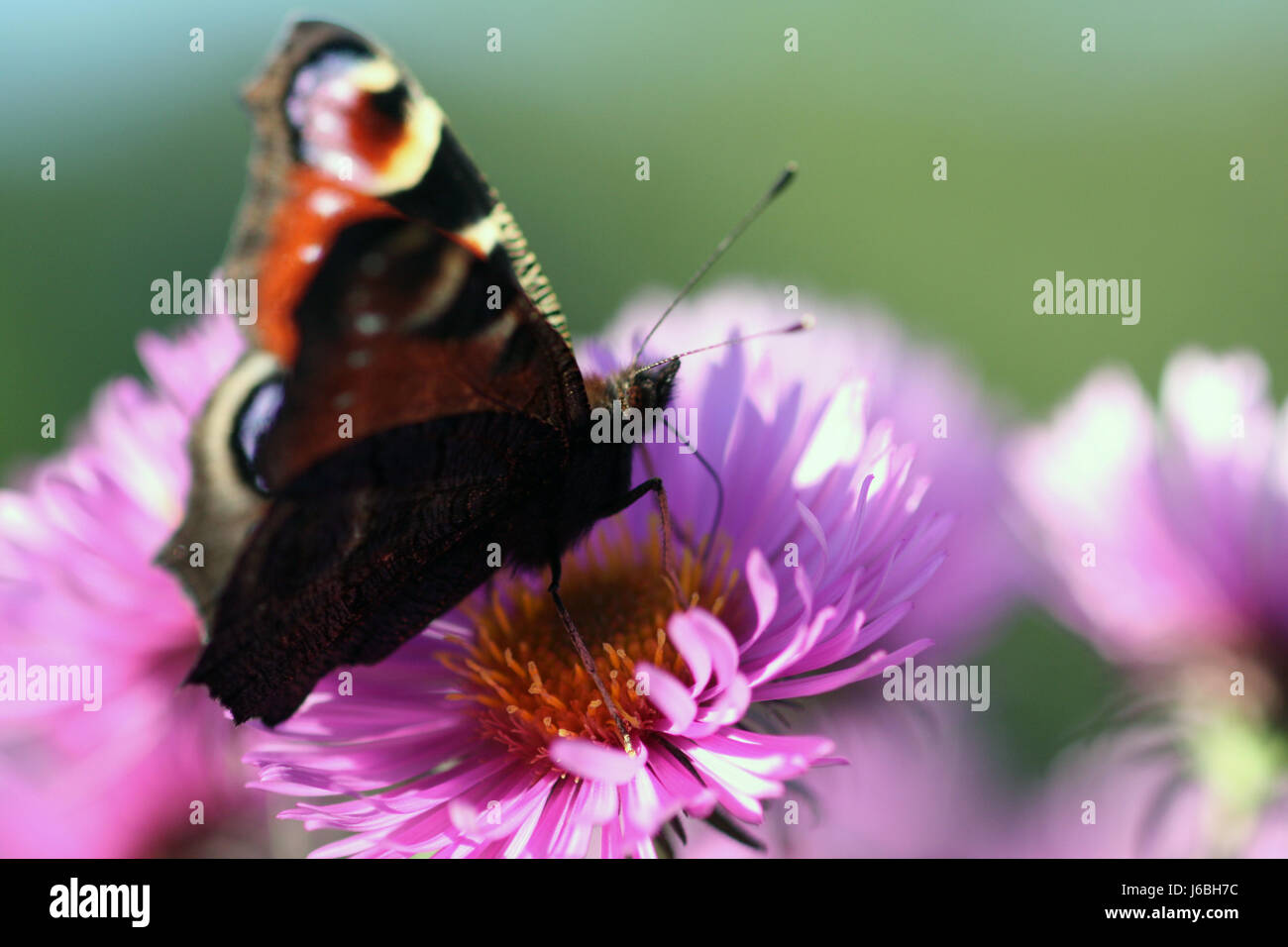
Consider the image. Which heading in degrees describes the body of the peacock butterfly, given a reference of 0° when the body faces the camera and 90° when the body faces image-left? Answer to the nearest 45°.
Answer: approximately 270°

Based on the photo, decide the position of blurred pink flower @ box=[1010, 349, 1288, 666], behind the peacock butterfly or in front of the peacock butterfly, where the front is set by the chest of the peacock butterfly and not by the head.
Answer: in front
